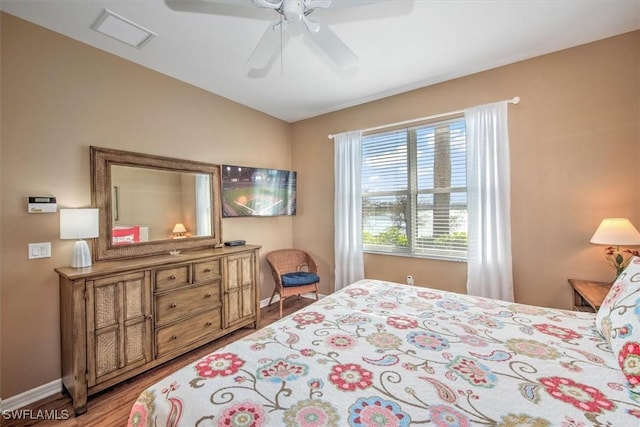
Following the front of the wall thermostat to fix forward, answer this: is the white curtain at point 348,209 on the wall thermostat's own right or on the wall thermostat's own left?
on the wall thermostat's own left

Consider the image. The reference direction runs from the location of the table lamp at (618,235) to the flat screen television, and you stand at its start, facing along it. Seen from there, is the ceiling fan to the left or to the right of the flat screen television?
left
